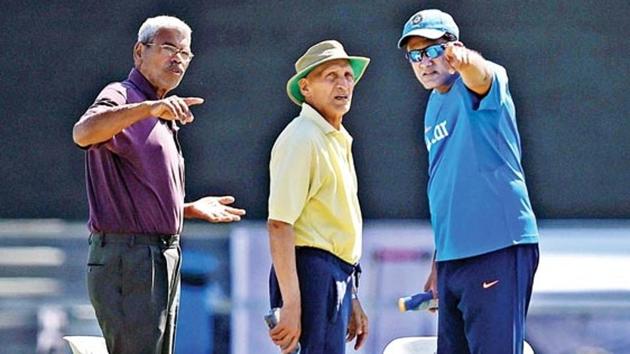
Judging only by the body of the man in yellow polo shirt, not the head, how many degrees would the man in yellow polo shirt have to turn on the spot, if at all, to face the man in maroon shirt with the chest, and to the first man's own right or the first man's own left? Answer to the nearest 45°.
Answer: approximately 135° to the first man's own right

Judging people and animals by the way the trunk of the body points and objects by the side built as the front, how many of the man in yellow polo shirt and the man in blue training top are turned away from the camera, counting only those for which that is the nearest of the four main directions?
0

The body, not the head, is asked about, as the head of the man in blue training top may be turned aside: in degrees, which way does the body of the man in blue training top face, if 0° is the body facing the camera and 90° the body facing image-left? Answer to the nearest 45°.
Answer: approximately 45°

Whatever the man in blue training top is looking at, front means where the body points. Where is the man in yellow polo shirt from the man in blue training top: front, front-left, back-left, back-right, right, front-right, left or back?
front-right

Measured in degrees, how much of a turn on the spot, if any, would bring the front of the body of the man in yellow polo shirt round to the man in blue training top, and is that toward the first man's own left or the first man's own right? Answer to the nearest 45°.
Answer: approximately 45° to the first man's own left

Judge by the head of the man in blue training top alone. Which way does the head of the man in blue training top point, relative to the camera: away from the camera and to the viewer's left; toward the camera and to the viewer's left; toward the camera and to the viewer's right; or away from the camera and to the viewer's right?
toward the camera and to the viewer's left
